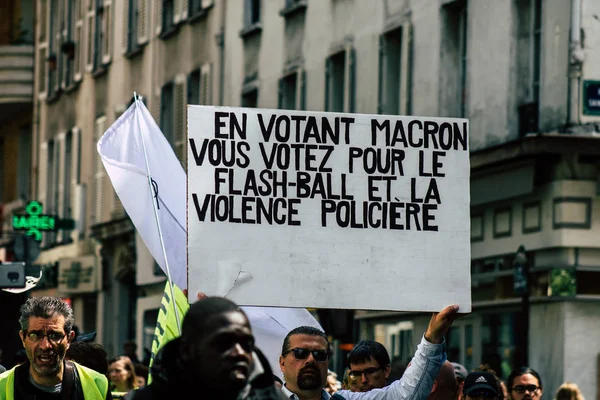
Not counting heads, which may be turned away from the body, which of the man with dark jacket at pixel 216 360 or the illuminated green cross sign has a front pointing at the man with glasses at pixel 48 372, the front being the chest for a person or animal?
the illuminated green cross sign

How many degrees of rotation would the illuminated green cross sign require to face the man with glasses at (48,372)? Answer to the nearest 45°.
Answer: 0° — it already faces them

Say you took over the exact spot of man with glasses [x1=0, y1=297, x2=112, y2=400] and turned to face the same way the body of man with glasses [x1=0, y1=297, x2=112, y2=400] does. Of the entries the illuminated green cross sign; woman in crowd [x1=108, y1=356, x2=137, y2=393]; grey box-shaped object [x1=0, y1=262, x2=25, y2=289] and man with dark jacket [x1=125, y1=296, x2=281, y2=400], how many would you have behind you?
3

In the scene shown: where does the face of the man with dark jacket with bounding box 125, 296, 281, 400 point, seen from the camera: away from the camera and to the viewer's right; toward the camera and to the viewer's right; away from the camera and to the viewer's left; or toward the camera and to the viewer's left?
toward the camera and to the viewer's right

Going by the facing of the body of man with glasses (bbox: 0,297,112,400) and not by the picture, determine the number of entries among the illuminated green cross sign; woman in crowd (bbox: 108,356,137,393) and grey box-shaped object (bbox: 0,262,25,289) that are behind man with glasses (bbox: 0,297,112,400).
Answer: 3

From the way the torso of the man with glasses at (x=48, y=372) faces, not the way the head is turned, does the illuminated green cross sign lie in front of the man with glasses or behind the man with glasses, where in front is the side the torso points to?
behind

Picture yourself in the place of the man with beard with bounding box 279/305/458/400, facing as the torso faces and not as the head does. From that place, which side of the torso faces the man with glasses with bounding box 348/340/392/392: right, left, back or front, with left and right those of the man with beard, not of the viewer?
back

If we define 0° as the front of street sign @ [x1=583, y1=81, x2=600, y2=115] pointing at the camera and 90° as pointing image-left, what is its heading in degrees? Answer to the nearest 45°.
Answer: approximately 0°
